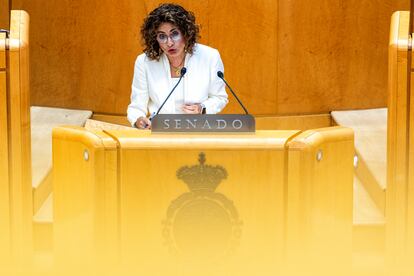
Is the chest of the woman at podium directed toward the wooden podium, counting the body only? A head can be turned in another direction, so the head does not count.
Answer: yes

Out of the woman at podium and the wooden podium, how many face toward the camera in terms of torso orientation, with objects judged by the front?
2

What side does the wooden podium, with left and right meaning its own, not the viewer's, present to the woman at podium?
back

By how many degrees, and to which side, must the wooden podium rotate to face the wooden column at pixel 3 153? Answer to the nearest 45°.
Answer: approximately 135° to its right

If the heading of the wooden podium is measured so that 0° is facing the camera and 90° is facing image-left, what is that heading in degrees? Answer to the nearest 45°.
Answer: approximately 0°

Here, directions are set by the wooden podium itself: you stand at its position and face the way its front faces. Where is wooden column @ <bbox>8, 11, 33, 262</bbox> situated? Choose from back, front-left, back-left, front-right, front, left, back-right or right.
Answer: back-right
